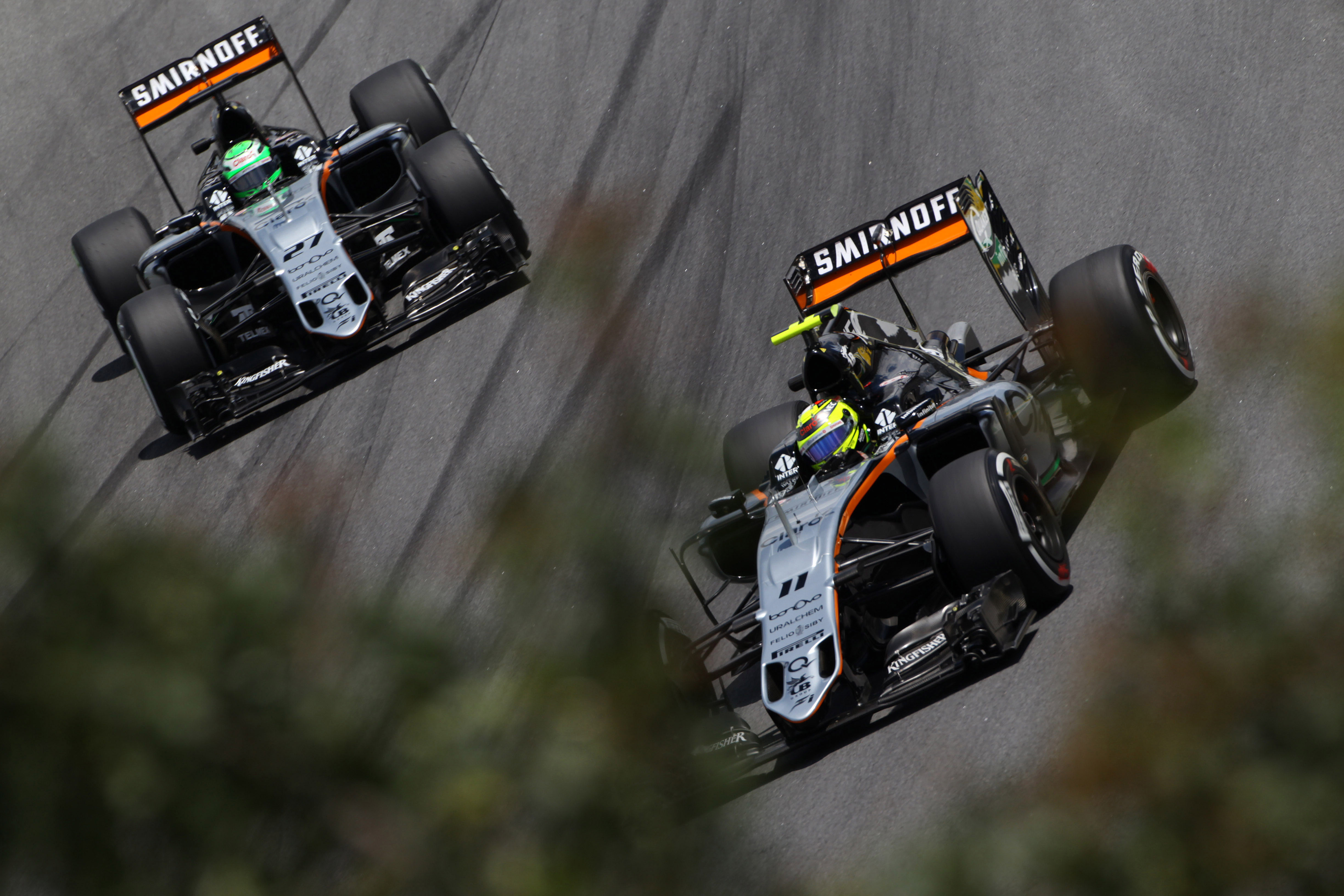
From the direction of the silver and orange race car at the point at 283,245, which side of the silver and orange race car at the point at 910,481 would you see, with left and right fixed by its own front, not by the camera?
right

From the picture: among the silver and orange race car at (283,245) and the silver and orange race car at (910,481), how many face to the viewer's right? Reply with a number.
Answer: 0

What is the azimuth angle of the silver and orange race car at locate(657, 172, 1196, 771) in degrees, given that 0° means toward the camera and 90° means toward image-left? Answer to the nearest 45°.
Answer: approximately 45°

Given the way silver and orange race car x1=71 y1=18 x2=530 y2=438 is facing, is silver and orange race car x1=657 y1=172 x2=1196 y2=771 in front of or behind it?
in front
